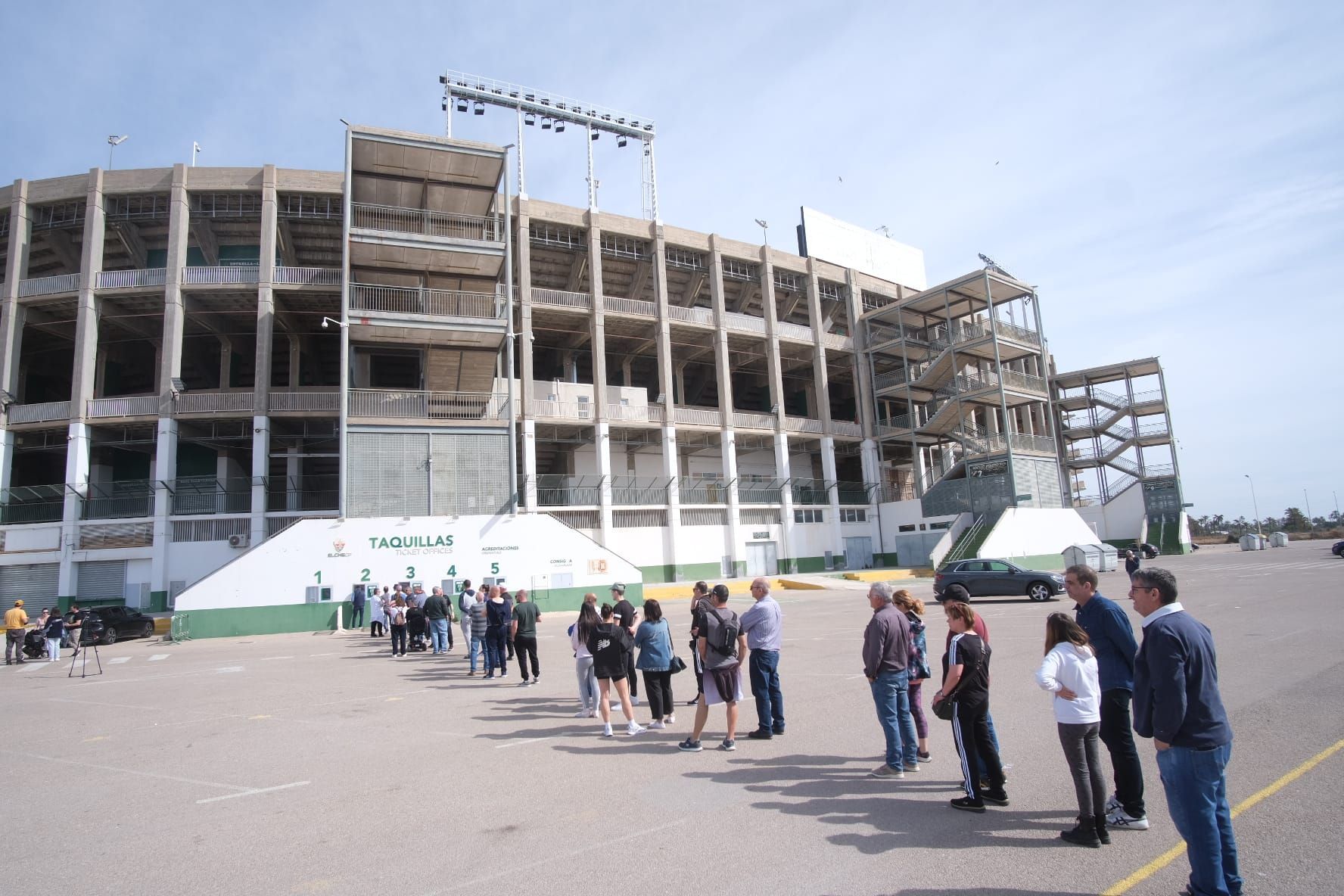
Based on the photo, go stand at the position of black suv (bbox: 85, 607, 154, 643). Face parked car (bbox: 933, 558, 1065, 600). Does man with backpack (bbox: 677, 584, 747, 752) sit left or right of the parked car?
right

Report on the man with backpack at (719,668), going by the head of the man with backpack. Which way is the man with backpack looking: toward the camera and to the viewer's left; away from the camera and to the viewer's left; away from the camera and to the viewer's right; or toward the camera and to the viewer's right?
away from the camera and to the viewer's left

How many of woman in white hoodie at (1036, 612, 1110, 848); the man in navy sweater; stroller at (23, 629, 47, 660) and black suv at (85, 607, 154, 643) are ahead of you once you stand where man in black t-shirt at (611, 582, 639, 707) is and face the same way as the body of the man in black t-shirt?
2

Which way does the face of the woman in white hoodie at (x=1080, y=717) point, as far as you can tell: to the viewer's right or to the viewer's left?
to the viewer's left

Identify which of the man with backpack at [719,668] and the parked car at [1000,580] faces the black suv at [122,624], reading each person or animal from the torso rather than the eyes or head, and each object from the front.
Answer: the man with backpack

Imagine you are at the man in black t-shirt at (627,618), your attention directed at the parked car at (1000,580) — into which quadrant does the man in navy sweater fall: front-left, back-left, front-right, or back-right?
back-right

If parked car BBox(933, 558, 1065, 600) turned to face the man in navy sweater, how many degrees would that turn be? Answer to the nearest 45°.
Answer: approximately 90° to its right

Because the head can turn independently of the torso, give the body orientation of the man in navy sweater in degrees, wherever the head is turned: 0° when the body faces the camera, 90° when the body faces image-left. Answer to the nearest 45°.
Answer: approximately 90°

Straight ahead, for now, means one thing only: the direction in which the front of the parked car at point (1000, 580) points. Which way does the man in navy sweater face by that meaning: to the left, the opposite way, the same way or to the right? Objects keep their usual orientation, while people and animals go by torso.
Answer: the opposite way

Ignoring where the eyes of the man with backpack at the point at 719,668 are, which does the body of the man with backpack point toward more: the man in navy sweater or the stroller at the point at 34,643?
the stroller

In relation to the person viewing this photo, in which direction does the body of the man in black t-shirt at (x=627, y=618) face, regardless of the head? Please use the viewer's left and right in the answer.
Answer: facing away from the viewer and to the left of the viewer

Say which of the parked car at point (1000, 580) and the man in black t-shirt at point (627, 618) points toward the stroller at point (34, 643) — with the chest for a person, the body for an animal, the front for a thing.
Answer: the man in black t-shirt

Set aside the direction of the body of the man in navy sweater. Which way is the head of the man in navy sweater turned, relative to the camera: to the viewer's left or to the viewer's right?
to the viewer's left
